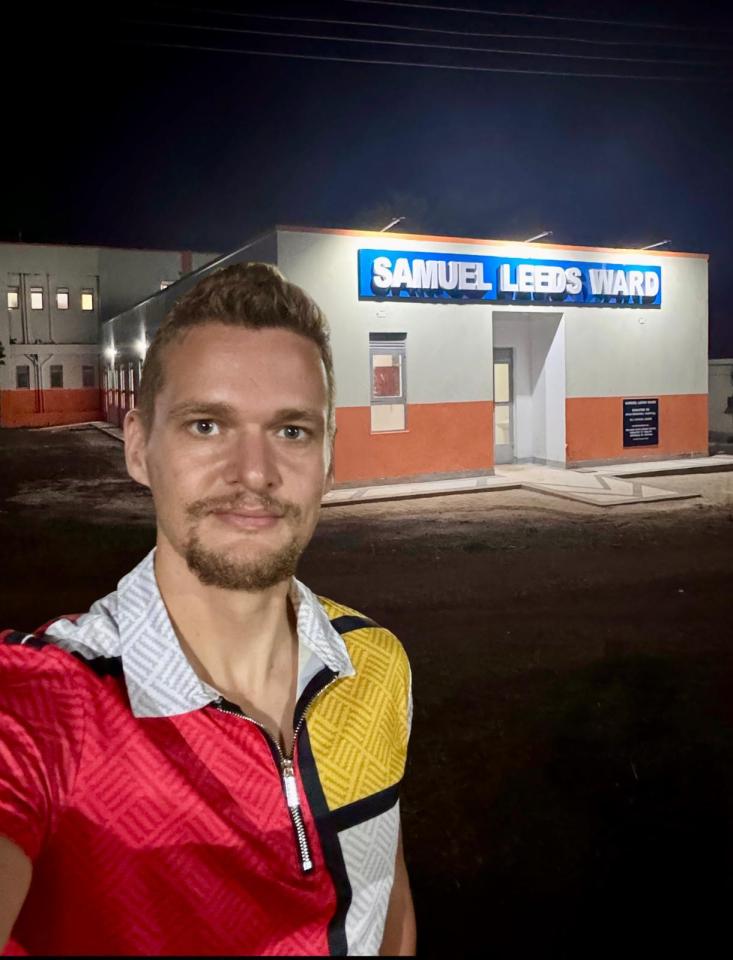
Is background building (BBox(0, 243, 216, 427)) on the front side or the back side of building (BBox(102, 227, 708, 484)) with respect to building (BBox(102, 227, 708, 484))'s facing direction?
on the back side

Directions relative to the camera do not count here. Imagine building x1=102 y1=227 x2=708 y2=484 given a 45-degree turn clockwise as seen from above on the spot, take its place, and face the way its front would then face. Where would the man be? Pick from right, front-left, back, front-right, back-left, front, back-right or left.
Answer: front

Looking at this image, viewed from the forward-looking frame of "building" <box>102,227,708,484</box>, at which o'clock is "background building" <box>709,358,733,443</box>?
The background building is roughly at 9 o'clock from the building.

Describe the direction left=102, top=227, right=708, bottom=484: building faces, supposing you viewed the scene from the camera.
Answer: facing the viewer and to the right of the viewer
